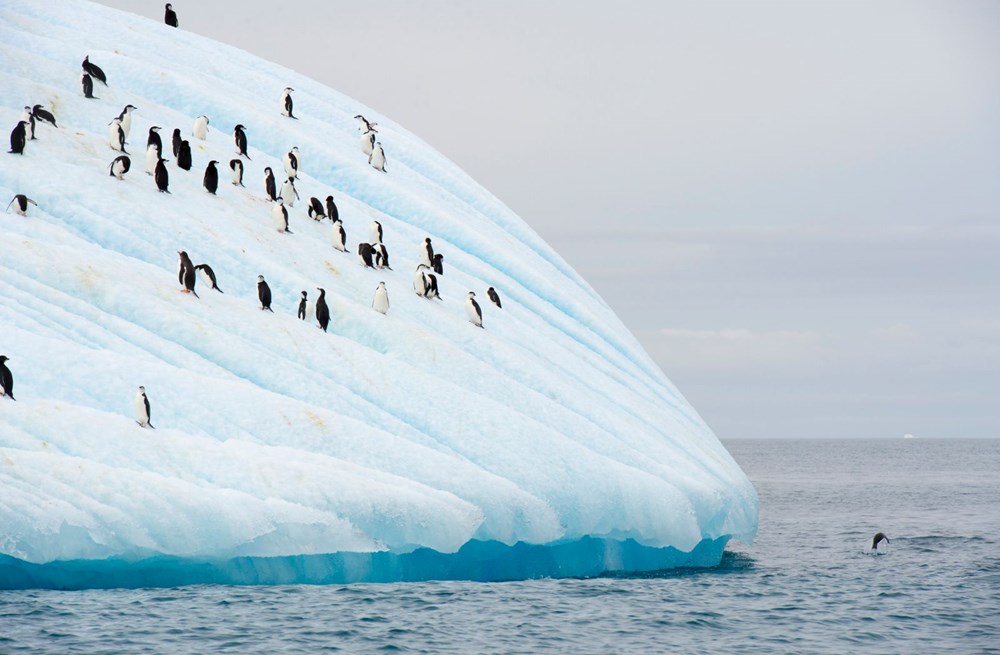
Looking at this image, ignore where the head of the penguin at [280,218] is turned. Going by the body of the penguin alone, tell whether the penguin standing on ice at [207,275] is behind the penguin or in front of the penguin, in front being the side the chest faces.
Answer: in front

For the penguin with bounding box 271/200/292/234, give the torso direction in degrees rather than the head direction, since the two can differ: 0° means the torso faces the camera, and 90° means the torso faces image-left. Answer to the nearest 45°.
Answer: approximately 45°

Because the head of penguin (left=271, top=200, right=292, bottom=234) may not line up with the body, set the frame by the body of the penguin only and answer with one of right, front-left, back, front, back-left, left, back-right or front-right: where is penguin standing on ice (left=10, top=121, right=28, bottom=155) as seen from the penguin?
front-right

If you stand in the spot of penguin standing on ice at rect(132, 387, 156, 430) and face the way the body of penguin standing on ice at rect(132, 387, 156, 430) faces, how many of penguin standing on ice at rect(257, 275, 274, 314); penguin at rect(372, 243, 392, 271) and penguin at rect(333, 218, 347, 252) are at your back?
3

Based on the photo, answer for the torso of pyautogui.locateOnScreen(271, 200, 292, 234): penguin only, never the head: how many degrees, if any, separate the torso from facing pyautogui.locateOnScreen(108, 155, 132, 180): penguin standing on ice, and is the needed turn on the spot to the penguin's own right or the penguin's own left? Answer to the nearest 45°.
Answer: approximately 45° to the penguin's own right

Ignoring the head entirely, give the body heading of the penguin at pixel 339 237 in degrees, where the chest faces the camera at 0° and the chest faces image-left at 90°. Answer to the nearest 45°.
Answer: approximately 45°

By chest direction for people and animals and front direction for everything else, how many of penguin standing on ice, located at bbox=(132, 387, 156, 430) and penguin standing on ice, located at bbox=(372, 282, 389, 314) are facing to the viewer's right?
0
